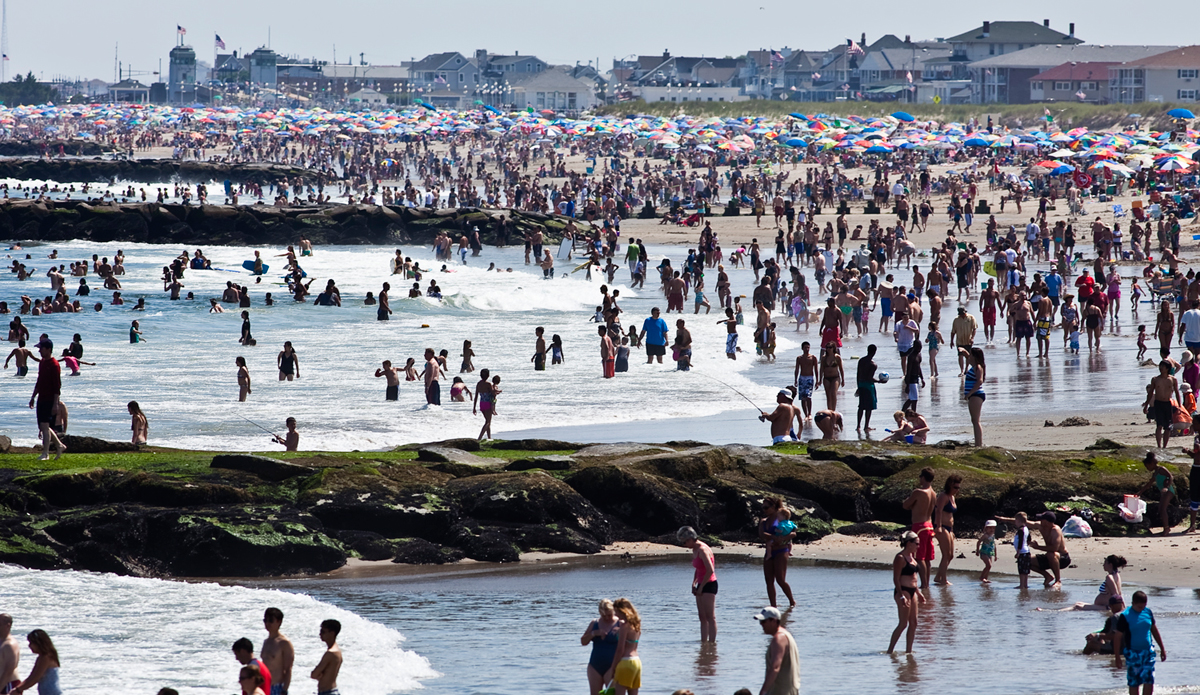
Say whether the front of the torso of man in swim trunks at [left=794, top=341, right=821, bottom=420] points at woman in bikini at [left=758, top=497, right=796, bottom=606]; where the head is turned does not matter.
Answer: yes

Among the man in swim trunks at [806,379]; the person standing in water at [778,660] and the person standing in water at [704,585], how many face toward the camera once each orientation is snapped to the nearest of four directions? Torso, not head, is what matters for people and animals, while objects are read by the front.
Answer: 1

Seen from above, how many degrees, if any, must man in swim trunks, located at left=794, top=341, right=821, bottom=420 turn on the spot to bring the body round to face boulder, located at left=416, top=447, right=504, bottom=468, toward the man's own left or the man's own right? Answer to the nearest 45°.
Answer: approximately 45° to the man's own right

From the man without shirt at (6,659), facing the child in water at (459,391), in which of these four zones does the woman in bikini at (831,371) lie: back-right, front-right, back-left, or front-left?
front-right

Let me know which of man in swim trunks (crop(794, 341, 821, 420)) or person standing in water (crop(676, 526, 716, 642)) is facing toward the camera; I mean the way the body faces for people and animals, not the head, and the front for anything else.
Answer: the man in swim trunks

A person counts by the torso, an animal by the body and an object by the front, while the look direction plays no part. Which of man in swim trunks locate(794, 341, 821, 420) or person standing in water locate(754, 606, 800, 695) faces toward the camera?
the man in swim trunks

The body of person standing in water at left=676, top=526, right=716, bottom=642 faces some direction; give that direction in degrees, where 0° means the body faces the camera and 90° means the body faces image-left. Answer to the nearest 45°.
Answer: approximately 90°

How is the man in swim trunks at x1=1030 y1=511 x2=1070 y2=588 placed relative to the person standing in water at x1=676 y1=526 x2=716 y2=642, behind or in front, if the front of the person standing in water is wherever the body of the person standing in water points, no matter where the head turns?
behind

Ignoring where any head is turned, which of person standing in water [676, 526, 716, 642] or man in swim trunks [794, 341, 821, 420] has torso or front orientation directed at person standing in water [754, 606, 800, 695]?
the man in swim trunks

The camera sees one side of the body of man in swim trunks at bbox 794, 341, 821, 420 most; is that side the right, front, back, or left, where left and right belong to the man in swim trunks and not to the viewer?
front
